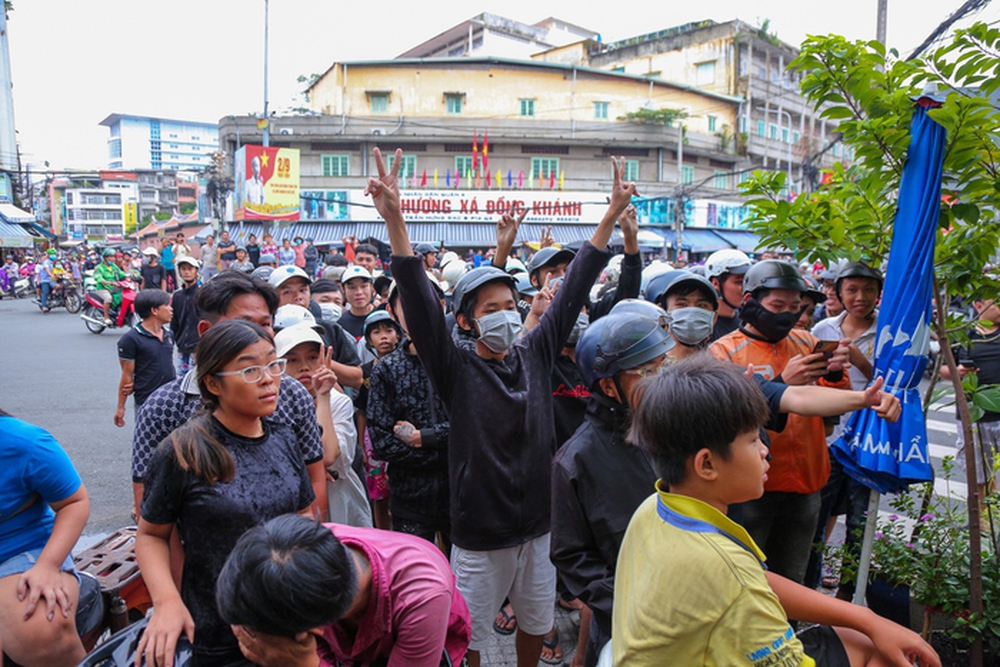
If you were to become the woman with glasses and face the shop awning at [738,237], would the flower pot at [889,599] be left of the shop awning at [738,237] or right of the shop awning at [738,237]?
right

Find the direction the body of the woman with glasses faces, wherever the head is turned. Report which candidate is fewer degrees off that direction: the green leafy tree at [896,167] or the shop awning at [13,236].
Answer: the green leafy tree

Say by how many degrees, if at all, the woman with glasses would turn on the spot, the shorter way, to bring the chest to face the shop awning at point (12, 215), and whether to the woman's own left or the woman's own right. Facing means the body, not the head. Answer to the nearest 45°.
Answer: approximately 135° to the woman's own left

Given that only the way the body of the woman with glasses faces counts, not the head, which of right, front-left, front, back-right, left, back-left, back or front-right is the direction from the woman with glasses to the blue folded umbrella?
front-left

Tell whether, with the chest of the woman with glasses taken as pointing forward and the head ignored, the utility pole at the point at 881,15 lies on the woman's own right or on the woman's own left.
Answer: on the woman's own left

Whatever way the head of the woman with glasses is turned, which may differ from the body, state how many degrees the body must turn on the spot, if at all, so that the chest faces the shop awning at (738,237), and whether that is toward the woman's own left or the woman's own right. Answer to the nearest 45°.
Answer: approximately 90° to the woman's own left

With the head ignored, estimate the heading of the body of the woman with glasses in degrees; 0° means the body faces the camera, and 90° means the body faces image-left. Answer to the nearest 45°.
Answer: approximately 315°

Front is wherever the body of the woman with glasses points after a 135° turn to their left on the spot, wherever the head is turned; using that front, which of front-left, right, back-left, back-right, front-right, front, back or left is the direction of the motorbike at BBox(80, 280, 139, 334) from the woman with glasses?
front

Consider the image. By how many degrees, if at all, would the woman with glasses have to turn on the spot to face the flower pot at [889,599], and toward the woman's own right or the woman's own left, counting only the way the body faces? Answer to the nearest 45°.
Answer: approximately 45° to the woman's own left
